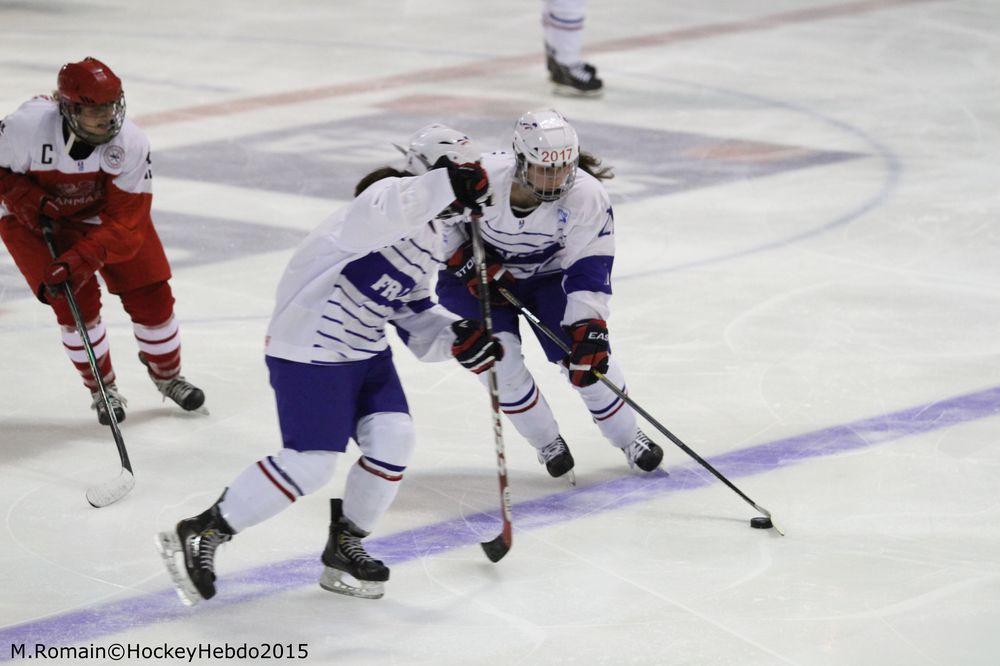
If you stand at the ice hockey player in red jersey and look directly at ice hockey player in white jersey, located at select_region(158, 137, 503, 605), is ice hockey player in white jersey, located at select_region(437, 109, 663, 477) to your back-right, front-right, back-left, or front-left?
front-left

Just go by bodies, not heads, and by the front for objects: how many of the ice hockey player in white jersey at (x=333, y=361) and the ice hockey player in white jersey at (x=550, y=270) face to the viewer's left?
0

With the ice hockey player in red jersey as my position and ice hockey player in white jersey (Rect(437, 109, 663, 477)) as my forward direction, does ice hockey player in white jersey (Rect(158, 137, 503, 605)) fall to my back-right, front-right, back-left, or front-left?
front-right

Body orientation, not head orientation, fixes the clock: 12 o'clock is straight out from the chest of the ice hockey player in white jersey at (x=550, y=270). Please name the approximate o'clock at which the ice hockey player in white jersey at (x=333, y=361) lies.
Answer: the ice hockey player in white jersey at (x=333, y=361) is roughly at 1 o'clock from the ice hockey player in white jersey at (x=550, y=270).

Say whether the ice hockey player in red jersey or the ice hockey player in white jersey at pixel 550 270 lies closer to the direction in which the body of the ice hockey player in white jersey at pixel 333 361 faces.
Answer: the ice hockey player in white jersey

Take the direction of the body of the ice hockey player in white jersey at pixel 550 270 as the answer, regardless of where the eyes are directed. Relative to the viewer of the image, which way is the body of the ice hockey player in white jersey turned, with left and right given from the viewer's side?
facing the viewer

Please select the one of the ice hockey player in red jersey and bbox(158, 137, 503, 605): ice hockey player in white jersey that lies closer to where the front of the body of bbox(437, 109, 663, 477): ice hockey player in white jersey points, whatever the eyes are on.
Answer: the ice hockey player in white jersey

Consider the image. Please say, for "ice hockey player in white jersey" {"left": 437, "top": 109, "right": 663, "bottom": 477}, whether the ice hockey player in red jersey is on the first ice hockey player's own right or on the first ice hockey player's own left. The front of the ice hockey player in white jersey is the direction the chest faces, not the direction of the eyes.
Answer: on the first ice hockey player's own right

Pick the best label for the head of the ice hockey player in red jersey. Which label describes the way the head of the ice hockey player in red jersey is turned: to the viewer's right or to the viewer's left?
to the viewer's right

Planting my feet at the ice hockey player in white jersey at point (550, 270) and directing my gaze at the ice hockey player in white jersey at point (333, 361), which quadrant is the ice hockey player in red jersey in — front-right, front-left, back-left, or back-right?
front-right
